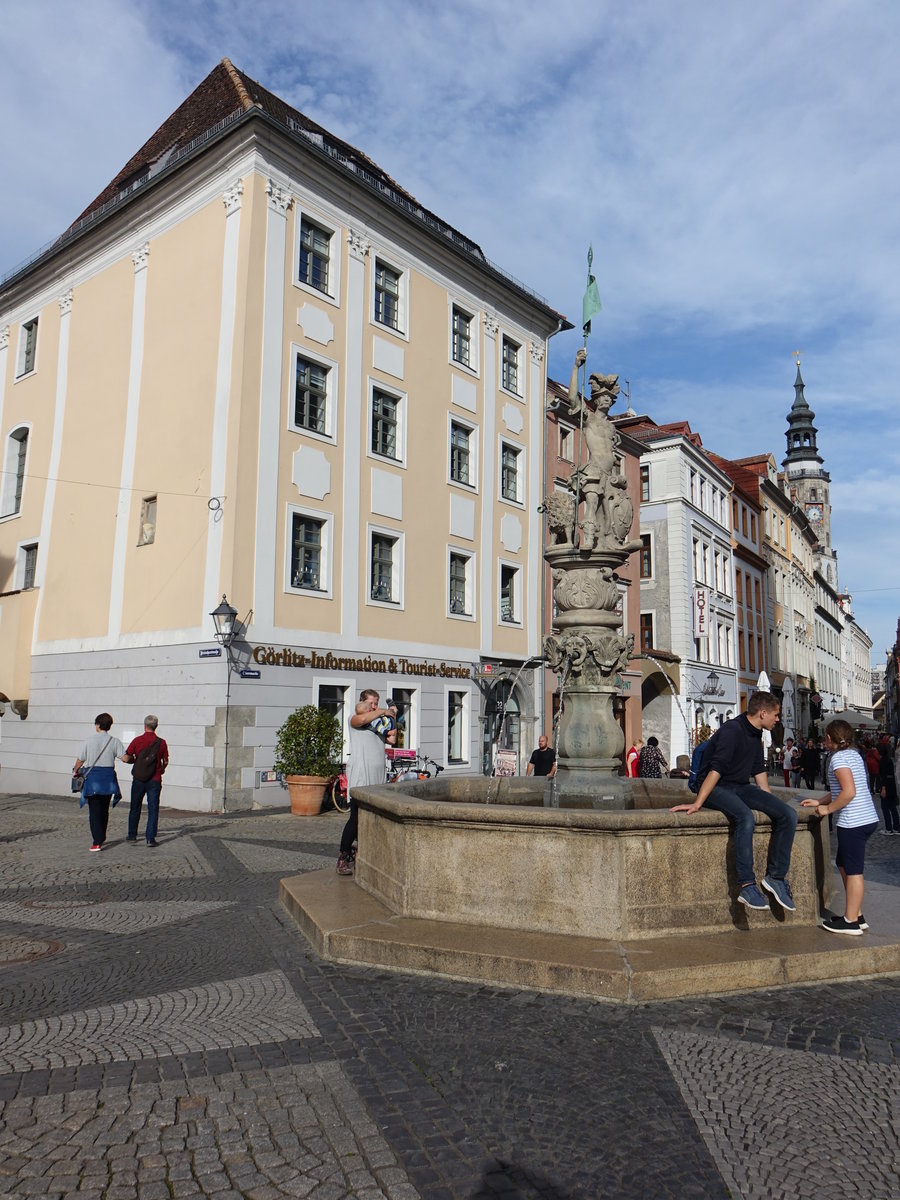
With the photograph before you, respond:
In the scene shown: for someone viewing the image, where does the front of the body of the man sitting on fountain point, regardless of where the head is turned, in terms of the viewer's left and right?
facing the viewer and to the right of the viewer

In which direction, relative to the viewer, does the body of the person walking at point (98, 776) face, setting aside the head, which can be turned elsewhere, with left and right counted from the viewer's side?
facing away from the viewer

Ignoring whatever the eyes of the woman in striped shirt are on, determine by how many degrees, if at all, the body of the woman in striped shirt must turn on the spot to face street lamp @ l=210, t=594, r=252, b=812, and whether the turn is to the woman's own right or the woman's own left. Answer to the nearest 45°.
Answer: approximately 45° to the woman's own right

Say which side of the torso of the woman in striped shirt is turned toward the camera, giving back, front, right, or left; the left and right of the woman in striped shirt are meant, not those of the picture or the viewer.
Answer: left

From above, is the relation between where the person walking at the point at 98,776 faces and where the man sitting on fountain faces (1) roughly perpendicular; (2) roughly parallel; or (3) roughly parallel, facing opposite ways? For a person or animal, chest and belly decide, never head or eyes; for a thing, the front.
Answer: roughly parallel, facing opposite ways

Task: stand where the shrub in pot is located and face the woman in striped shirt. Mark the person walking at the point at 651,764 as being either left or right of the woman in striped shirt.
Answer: left

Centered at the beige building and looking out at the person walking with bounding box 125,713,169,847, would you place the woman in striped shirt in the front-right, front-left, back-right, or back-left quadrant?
front-left

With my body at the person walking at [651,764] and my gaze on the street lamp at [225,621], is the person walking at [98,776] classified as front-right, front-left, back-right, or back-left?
front-left

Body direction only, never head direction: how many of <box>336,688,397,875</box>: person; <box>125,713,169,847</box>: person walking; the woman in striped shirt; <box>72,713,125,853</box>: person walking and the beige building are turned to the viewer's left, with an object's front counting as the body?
1

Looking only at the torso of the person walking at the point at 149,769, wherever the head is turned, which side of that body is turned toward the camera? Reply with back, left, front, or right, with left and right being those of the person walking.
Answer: back

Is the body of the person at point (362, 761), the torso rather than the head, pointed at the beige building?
no

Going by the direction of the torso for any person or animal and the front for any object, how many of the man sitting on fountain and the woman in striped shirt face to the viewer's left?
1

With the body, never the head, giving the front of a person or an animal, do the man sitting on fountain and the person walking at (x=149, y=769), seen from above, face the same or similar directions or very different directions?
very different directions

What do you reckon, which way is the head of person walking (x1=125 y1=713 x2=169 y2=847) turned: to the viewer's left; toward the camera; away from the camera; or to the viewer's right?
away from the camera

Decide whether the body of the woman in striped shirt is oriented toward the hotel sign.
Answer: no

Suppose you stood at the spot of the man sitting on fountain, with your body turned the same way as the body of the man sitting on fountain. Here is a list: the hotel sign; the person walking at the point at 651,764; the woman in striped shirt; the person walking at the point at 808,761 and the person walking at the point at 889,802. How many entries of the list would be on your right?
0
